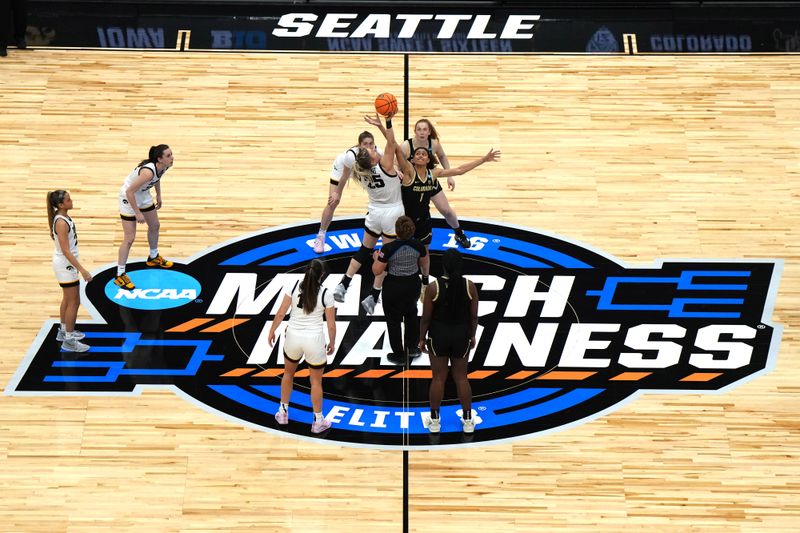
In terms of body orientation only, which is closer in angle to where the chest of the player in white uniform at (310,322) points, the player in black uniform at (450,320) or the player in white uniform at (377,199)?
the player in white uniform

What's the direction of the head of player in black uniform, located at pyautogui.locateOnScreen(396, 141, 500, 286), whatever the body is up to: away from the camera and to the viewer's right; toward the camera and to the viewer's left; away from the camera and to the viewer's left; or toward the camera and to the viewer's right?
toward the camera and to the viewer's left

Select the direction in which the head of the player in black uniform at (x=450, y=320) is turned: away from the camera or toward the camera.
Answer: away from the camera

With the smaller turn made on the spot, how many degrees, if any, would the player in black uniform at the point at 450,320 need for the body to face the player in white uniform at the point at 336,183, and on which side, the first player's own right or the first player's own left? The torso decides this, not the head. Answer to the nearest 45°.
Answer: approximately 45° to the first player's own left

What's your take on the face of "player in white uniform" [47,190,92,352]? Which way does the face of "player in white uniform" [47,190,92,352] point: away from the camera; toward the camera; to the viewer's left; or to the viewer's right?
to the viewer's right

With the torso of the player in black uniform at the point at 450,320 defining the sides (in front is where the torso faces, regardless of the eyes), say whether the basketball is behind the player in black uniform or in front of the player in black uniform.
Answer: in front

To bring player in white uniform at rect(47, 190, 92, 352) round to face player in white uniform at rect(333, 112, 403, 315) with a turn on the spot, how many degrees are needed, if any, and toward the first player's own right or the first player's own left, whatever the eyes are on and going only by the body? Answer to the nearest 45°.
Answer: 0° — they already face them

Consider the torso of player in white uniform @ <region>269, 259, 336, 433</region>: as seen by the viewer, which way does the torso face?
away from the camera

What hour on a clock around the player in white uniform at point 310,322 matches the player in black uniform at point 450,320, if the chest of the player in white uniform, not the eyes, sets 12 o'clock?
The player in black uniform is roughly at 3 o'clock from the player in white uniform.

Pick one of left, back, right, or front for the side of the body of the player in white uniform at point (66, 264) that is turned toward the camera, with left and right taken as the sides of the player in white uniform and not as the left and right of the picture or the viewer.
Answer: right

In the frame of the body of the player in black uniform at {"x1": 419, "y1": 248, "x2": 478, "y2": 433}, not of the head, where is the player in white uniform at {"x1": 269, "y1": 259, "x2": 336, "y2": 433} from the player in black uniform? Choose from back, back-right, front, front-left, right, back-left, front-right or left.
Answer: left

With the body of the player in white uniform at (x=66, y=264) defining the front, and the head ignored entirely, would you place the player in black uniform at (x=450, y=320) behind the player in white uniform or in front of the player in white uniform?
in front

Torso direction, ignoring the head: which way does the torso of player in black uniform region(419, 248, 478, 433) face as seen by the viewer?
away from the camera

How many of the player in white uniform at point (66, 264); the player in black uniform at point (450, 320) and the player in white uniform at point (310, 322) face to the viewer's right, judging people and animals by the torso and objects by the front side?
1

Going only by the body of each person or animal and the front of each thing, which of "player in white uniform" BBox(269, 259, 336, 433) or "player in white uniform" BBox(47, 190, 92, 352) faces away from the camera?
"player in white uniform" BBox(269, 259, 336, 433)

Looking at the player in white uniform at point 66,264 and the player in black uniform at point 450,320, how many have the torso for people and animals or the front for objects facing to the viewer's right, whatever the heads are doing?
1

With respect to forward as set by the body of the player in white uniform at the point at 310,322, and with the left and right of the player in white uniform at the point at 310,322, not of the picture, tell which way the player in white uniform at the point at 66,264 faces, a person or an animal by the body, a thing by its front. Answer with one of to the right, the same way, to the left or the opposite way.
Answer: to the right
